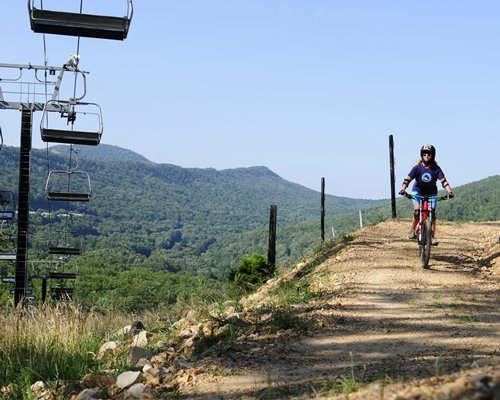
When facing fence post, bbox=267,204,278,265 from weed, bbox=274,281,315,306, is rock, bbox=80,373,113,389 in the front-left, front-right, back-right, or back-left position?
back-left

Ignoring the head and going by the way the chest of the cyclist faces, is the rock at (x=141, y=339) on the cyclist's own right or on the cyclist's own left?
on the cyclist's own right

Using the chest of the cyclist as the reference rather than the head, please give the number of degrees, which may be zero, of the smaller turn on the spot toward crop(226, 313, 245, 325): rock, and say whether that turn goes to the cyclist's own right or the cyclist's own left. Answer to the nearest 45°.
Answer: approximately 45° to the cyclist's own right

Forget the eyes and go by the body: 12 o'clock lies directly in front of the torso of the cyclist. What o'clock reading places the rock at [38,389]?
The rock is roughly at 1 o'clock from the cyclist.

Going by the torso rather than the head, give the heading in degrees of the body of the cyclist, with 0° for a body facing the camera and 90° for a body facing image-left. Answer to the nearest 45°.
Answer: approximately 0°

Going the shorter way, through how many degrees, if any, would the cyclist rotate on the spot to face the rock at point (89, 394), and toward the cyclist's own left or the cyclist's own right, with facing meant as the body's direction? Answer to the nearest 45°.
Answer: approximately 45° to the cyclist's own right
